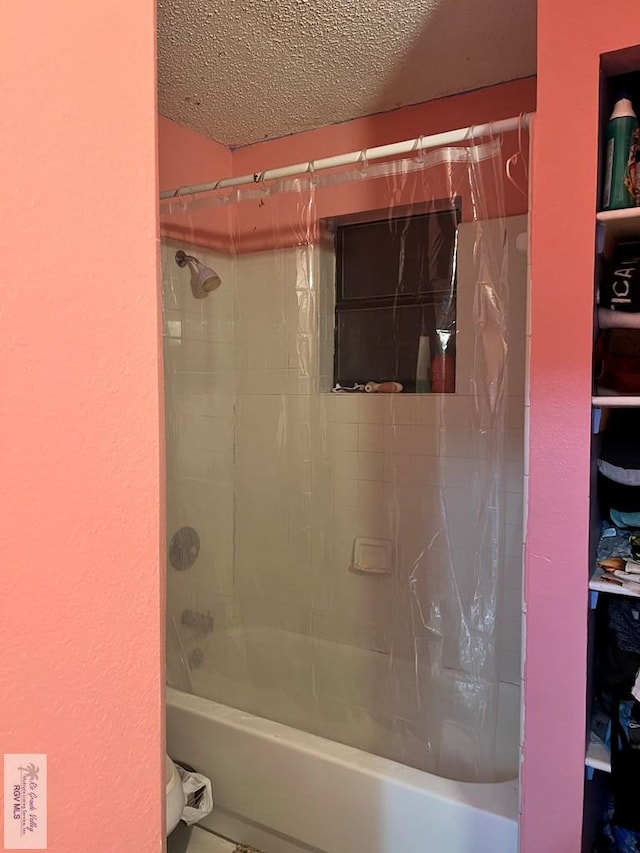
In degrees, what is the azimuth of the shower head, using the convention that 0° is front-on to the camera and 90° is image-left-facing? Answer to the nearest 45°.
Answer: approximately 315°

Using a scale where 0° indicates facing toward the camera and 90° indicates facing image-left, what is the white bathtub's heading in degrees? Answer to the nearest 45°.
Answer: approximately 45°

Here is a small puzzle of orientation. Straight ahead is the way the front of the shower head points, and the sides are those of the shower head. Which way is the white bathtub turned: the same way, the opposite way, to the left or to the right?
to the right
